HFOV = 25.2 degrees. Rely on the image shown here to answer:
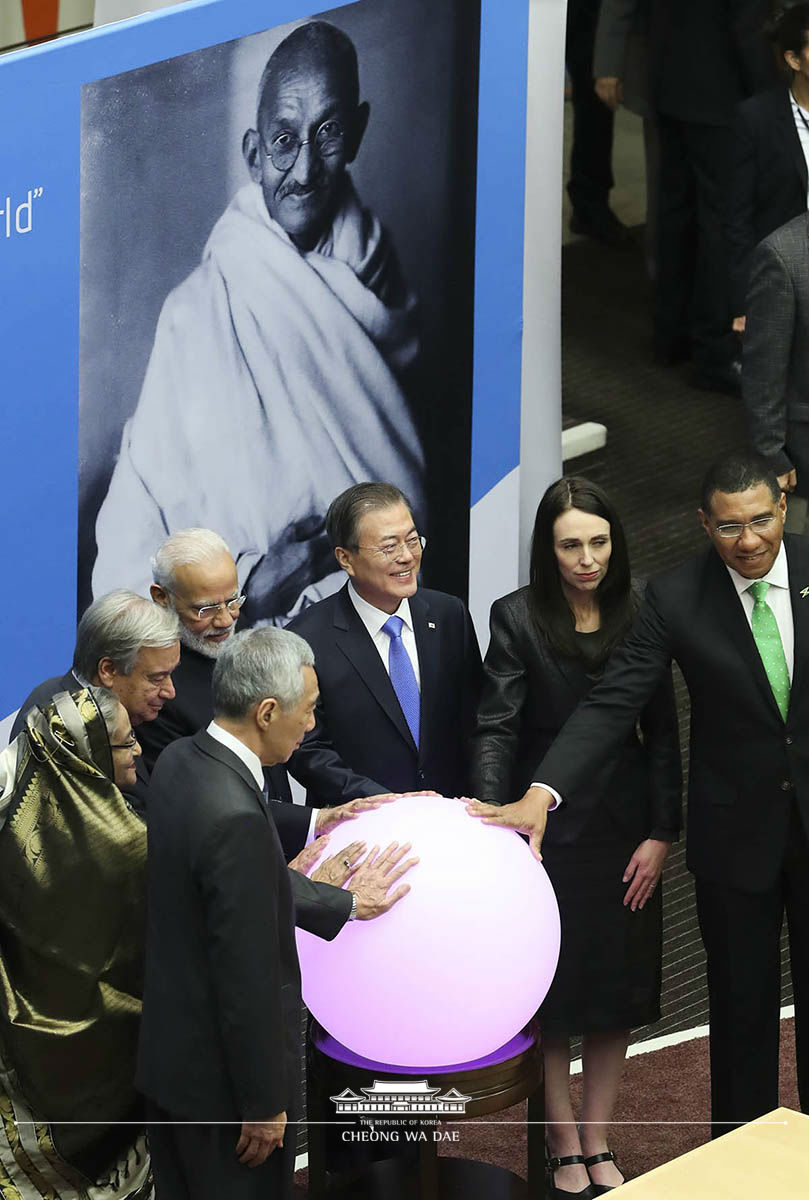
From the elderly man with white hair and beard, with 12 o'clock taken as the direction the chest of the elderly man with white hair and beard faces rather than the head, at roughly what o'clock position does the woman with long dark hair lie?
The woman with long dark hair is roughly at 10 o'clock from the elderly man with white hair and beard.

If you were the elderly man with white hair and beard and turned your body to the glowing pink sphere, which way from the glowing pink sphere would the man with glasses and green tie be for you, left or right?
left

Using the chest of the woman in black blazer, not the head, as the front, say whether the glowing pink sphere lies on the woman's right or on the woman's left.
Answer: on the woman's right

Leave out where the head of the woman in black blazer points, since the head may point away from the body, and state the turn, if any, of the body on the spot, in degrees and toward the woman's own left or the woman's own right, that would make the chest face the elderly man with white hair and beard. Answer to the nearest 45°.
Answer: approximately 90° to the woman's own right

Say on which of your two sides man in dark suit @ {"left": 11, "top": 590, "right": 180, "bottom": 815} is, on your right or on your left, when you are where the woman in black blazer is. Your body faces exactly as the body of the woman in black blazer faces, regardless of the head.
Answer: on your right

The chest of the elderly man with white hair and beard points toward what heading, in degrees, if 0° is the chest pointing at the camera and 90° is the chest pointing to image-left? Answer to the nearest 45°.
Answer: approximately 315°
